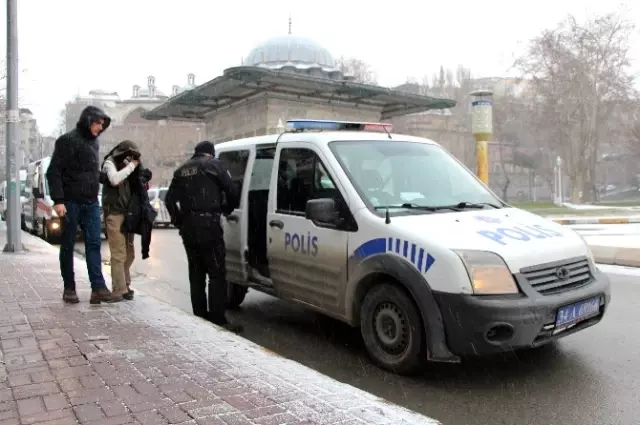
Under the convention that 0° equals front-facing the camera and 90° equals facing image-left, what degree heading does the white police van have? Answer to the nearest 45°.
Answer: approximately 315°

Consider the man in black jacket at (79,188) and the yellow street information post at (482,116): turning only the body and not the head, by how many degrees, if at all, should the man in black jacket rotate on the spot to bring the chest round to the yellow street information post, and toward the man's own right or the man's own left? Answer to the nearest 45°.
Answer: approximately 90° to the man's own left

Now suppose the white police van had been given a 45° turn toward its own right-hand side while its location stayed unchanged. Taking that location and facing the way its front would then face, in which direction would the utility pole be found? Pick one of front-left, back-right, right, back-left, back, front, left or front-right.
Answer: back-right
